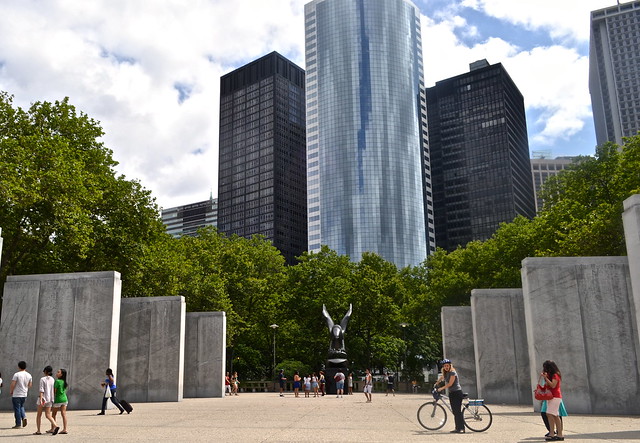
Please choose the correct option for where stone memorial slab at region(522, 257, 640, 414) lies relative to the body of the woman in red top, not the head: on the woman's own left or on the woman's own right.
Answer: on the woman's own right

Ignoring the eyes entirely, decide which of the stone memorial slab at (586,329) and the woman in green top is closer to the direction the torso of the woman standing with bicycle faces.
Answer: the woman in green top

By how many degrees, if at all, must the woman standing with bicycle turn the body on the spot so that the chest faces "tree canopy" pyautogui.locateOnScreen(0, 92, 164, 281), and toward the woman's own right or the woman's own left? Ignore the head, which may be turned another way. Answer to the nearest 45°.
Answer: approximately 90° to the woman's own right

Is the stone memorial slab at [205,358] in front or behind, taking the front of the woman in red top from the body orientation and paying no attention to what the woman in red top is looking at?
in front

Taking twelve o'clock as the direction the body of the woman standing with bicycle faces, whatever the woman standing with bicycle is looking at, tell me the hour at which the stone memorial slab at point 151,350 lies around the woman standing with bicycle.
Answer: The stone memorial slab is roughly at 3 o'clock from the woman standing with bicycle.

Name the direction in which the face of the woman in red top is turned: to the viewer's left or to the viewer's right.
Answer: to the viewer's left

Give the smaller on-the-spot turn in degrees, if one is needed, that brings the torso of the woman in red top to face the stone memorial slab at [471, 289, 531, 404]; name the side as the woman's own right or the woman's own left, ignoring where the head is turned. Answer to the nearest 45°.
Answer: approximately 90° to the woman's own right

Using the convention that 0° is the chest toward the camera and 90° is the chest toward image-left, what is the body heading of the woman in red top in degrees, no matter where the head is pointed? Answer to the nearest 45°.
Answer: approximately 90°

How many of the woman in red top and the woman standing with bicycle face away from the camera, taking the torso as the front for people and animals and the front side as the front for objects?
0

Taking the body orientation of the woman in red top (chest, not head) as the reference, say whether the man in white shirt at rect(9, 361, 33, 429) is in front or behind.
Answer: in front
